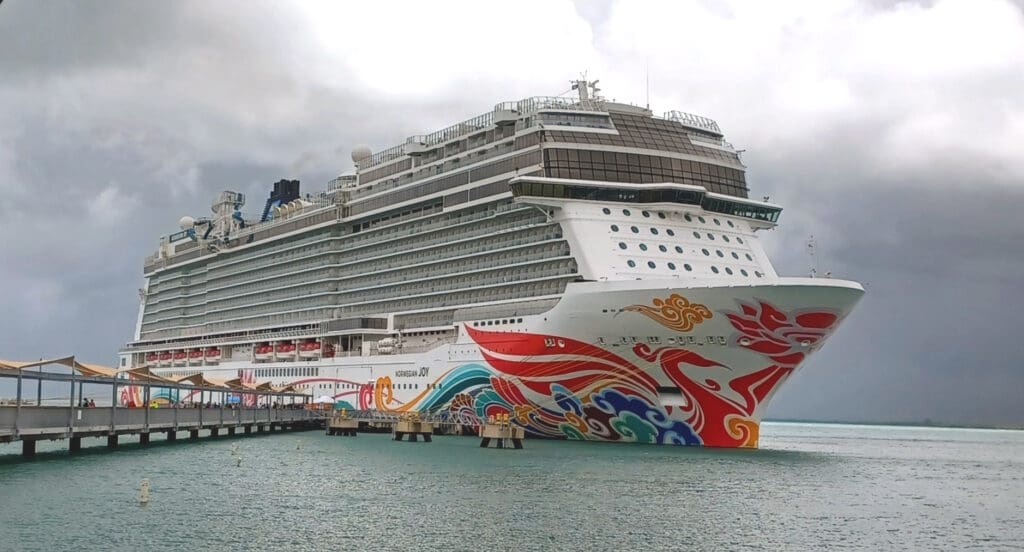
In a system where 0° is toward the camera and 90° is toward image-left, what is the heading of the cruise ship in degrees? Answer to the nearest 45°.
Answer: approximately 315°
